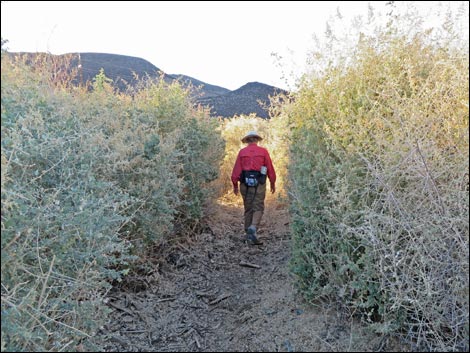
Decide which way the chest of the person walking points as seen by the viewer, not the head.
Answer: away from the camera

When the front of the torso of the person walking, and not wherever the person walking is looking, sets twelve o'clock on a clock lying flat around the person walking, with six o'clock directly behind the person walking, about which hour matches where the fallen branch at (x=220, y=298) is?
The fallen branch is roughly at 6 o'clock from the person walking.

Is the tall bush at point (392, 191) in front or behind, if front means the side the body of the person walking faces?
behind

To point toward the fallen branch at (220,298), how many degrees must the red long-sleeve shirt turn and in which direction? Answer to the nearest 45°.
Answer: approximately 180°

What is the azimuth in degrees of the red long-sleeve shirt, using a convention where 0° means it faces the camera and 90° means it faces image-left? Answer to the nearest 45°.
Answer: approximately 180°
